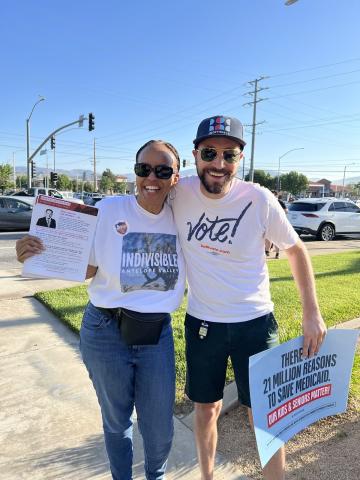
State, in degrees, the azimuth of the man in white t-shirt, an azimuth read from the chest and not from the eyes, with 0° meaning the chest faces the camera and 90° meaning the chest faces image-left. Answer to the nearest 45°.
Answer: approximately 0°

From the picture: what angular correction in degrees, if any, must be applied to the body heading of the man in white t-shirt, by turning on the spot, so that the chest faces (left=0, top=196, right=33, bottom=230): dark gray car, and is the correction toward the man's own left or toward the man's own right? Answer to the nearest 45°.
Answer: approximately 135° to the man's own right

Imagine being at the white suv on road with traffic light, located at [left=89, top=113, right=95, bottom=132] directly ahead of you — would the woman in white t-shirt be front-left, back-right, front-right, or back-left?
back-left

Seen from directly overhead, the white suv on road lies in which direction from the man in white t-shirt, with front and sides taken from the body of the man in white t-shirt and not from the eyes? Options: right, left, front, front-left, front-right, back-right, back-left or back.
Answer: back

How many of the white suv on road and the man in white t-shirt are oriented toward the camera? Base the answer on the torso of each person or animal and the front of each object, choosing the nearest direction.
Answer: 1

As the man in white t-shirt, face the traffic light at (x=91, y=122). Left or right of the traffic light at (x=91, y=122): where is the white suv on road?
right
